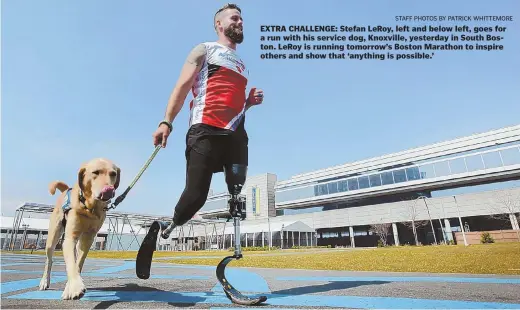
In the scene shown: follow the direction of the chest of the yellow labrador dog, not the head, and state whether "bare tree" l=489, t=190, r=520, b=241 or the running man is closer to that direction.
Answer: the running man

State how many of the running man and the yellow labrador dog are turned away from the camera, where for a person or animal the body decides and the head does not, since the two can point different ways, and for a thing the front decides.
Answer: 0
